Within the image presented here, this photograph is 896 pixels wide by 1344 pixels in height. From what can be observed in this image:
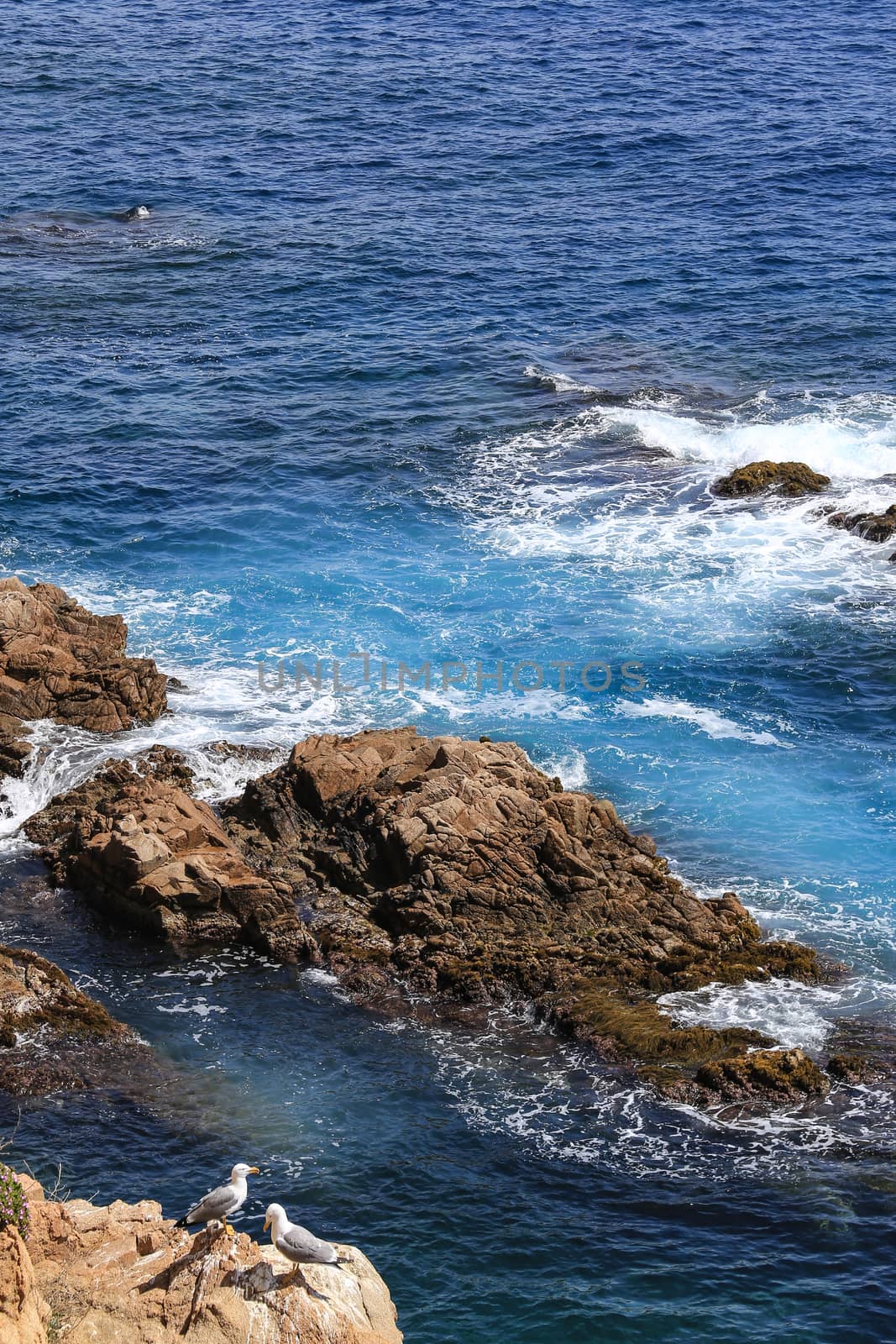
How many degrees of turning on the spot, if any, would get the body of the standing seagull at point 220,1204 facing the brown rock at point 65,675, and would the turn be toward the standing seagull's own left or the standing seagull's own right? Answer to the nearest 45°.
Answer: approximately 90° to the standing seagull's own left

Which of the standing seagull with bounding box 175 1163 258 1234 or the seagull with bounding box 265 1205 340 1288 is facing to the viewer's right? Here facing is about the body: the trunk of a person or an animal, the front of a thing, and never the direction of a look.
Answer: the standing seagull with bounding box 175 1163 258 1234

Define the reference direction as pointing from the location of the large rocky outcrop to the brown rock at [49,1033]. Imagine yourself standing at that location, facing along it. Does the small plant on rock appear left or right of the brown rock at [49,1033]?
left

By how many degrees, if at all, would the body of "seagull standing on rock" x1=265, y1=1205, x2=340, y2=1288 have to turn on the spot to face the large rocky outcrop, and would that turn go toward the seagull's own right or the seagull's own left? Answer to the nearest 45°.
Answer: approximately 90° to the seagull's own right

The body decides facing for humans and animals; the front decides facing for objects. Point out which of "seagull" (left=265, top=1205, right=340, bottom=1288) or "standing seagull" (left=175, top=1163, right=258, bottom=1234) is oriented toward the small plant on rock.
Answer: "seagull" (left=265, top=1205, right=340, bottom=1288)

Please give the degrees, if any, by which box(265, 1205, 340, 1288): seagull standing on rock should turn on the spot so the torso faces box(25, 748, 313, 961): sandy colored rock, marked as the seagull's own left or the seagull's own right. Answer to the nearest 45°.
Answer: approximately 90° to the seagull's own right

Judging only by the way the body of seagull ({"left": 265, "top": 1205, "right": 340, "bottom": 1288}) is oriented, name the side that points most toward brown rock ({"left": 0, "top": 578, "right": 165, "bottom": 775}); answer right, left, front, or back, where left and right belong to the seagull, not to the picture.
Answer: right

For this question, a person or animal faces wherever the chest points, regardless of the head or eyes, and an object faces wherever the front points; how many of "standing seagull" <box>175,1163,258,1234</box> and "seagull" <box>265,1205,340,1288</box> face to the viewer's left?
1

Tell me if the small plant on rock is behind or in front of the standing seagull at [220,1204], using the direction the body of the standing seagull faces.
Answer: behind

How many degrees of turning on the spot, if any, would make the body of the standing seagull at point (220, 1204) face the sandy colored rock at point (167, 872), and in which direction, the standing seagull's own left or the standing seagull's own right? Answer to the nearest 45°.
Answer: approximately 90° to the standing seagull's own left

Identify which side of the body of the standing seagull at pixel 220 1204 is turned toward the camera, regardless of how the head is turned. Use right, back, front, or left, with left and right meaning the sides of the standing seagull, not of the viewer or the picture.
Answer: right

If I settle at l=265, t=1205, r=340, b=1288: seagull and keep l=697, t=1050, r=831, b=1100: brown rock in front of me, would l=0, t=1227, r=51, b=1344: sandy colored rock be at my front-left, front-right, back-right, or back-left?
back-left

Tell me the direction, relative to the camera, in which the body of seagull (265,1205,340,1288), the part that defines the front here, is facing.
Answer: to the viewer's left
